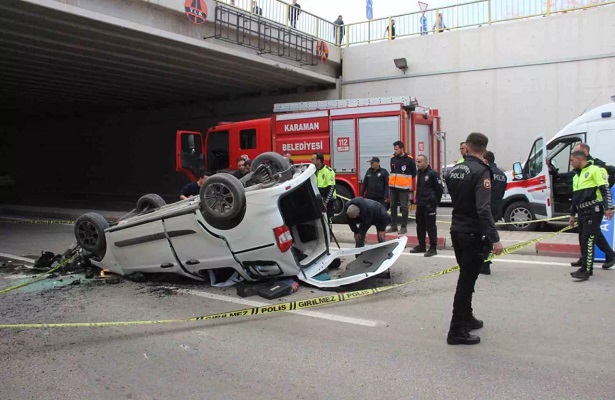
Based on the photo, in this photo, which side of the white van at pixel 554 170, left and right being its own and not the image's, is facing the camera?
left

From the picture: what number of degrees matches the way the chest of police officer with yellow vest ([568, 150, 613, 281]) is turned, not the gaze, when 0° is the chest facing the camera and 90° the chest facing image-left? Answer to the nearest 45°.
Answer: approximately 45°

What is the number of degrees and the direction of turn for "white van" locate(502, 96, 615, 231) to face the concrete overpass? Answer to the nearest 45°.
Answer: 0° — it already faces it

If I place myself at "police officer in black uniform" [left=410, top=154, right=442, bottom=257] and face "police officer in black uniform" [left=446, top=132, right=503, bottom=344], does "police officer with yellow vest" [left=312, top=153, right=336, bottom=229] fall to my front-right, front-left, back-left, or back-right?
back-right

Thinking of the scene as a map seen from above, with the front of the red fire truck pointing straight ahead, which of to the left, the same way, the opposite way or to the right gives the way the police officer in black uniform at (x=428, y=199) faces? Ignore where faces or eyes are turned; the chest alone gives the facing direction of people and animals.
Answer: to the left

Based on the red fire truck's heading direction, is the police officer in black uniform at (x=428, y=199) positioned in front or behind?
behind

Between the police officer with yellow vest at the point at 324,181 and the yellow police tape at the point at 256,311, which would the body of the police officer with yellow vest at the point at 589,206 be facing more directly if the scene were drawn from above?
the yellow police tape

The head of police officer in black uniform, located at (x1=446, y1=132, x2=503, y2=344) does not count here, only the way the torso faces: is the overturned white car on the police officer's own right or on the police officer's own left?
on the police officer's own left
